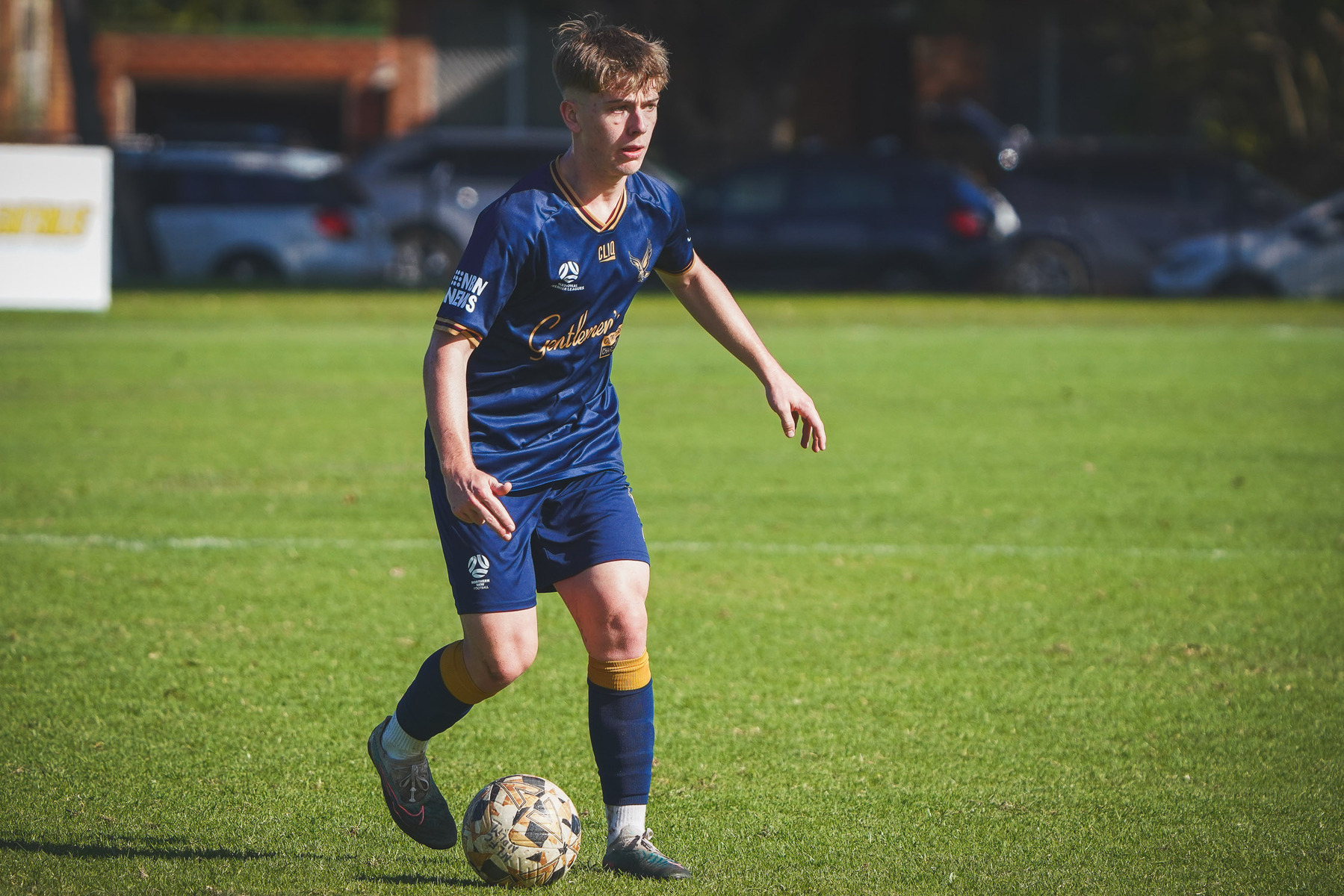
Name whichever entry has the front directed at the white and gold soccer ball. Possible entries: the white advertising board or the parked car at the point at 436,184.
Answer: the white advertising board

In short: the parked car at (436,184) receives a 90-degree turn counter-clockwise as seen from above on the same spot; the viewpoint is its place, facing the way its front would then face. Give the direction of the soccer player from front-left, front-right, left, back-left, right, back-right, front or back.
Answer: front

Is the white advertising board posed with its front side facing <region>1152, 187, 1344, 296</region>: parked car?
no

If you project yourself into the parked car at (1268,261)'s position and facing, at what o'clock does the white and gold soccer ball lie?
The white and gold soccer ball is roughly at 9 o'clock from the parked car.

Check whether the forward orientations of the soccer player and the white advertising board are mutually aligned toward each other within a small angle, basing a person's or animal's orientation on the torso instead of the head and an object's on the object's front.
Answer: no

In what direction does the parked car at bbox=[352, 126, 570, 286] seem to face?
to the viewer's left

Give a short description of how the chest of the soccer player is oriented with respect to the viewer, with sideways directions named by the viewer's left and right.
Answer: facing the viewer and to the right of the viewer

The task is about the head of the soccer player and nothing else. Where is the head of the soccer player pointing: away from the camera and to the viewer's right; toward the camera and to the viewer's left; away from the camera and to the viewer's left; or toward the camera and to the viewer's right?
toward the camera and to the viewer's right

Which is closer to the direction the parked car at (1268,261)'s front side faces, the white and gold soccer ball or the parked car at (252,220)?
the parked car

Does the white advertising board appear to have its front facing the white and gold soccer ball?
yes

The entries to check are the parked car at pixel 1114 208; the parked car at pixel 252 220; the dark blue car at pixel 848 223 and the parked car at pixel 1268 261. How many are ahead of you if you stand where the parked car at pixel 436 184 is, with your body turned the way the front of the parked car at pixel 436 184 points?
1

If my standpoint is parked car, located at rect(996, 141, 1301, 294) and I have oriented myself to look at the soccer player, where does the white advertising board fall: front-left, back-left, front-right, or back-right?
front-right

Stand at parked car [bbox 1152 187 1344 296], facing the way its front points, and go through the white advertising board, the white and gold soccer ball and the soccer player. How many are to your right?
0

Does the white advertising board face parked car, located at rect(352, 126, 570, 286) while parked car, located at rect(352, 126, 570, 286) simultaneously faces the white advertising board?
no

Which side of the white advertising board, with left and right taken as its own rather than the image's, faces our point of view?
front

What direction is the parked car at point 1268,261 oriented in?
to the viewer's left

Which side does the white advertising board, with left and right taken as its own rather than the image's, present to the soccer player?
front

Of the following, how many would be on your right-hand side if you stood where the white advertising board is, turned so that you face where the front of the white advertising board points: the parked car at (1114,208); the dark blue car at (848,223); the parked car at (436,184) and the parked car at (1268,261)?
0

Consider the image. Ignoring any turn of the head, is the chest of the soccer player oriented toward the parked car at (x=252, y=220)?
no

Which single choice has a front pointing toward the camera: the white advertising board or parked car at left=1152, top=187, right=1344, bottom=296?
the white advertising board

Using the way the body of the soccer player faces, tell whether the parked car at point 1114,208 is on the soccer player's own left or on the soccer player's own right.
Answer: on the soccer player's own left
